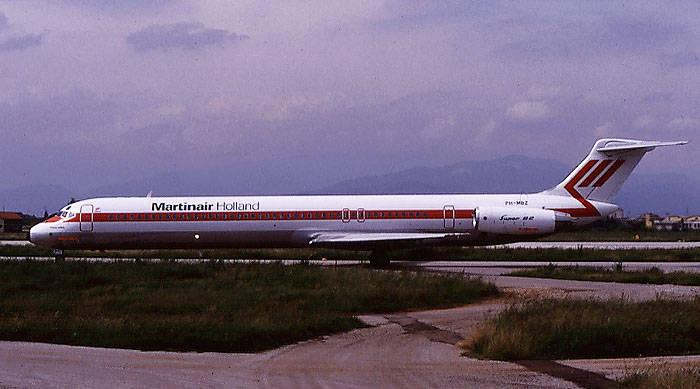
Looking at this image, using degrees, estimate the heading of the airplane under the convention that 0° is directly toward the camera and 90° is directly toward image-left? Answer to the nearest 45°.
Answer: approximately 90°
